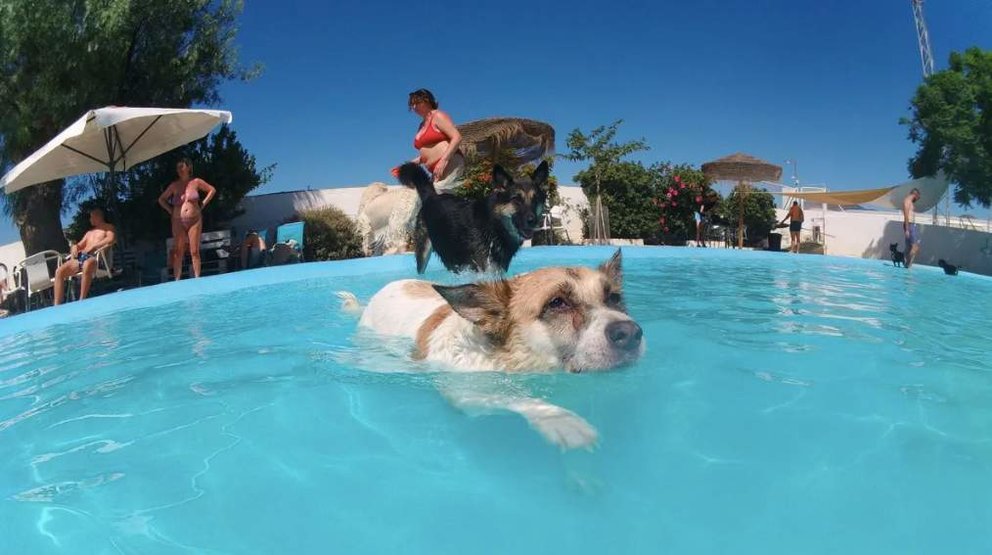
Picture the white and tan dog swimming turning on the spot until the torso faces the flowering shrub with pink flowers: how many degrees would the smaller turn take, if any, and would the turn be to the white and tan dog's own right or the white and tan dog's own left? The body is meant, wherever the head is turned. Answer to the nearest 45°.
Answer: approximately 135° to the white and tan dog's own left

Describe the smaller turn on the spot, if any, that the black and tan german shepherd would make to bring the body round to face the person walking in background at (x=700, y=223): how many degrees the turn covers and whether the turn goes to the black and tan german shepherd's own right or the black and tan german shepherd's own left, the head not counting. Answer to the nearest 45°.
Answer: approximately 90° to the black and tan german shepherd's own left

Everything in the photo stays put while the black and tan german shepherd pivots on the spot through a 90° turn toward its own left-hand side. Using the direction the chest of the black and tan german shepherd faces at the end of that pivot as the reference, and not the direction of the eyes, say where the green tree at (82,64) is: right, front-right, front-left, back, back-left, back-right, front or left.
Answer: left

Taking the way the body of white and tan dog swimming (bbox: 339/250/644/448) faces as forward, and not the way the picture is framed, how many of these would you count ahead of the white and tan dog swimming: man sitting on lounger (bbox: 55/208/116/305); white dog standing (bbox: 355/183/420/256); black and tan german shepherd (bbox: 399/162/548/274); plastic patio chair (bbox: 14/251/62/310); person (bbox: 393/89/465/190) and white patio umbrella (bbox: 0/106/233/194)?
0

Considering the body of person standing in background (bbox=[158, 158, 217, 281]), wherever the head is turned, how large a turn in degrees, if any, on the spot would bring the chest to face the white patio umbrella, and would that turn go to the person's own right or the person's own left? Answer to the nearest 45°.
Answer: approximately 135° to the person's own right

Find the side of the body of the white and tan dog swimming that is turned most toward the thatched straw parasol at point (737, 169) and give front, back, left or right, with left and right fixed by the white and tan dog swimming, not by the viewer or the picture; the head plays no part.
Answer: left

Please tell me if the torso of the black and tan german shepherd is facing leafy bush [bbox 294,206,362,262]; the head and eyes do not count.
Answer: no

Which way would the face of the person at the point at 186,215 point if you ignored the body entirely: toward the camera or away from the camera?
toward the camera

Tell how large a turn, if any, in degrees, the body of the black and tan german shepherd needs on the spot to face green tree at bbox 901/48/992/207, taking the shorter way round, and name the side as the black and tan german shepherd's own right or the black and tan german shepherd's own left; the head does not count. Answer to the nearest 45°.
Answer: approximately 90° to the black and tan german shepherd's own left

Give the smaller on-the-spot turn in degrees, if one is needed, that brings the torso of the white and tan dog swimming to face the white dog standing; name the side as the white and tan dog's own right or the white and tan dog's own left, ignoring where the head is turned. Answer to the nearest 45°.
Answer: approximately 135° to the white and tan dog's own left

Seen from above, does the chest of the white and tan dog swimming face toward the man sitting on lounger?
no

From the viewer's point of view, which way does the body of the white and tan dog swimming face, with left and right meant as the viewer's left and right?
facing the viewer and to the right of the viewer

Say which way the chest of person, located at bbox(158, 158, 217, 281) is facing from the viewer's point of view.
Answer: toward the camera

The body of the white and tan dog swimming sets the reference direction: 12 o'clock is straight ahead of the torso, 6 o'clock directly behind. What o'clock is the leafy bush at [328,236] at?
The leafy bush is roughly at 7 o'clock from the white and tan dog swimming.

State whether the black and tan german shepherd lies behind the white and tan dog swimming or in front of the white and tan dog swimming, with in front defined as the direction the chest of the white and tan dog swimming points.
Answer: behind

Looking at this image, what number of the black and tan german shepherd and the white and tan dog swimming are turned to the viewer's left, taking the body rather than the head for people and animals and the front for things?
0
